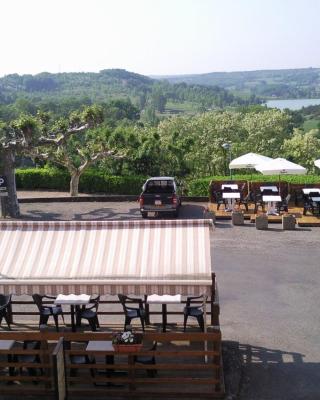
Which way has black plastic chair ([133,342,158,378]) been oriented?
to the viewer's left

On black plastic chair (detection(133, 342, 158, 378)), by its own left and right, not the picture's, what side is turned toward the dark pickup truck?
right

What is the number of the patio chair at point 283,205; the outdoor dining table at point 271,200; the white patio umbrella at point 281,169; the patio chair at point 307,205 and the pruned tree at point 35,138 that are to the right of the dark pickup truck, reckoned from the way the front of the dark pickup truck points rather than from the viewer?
4

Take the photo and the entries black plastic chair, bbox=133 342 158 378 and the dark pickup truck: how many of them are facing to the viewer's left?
1

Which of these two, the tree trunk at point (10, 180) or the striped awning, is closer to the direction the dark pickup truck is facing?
the tree trunk

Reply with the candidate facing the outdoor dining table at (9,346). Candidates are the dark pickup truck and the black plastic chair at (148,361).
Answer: the black plastic chair

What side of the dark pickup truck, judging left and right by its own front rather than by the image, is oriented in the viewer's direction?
back

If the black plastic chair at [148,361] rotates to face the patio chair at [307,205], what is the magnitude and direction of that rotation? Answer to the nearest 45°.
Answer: approximately 135° to its right

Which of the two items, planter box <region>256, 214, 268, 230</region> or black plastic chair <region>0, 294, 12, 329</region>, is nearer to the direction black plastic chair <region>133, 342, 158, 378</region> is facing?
the black plastic chair <region>0, 294, 12, 329</region>

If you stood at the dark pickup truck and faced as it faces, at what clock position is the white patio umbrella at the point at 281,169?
The white patio umbrella is roughly at 3 o'clock from the dark pickup truck.

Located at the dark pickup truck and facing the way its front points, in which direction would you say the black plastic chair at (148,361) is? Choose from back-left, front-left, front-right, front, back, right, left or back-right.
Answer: back
